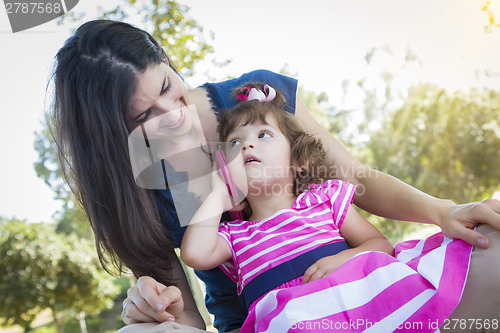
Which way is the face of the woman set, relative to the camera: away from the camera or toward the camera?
toward the camera

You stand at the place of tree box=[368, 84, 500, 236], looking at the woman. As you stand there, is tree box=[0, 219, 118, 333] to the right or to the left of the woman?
right

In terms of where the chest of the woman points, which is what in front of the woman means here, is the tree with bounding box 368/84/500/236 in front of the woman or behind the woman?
behind

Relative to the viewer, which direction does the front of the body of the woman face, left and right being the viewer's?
facing the viewer

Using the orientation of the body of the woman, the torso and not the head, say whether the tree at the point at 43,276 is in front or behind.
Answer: behind
